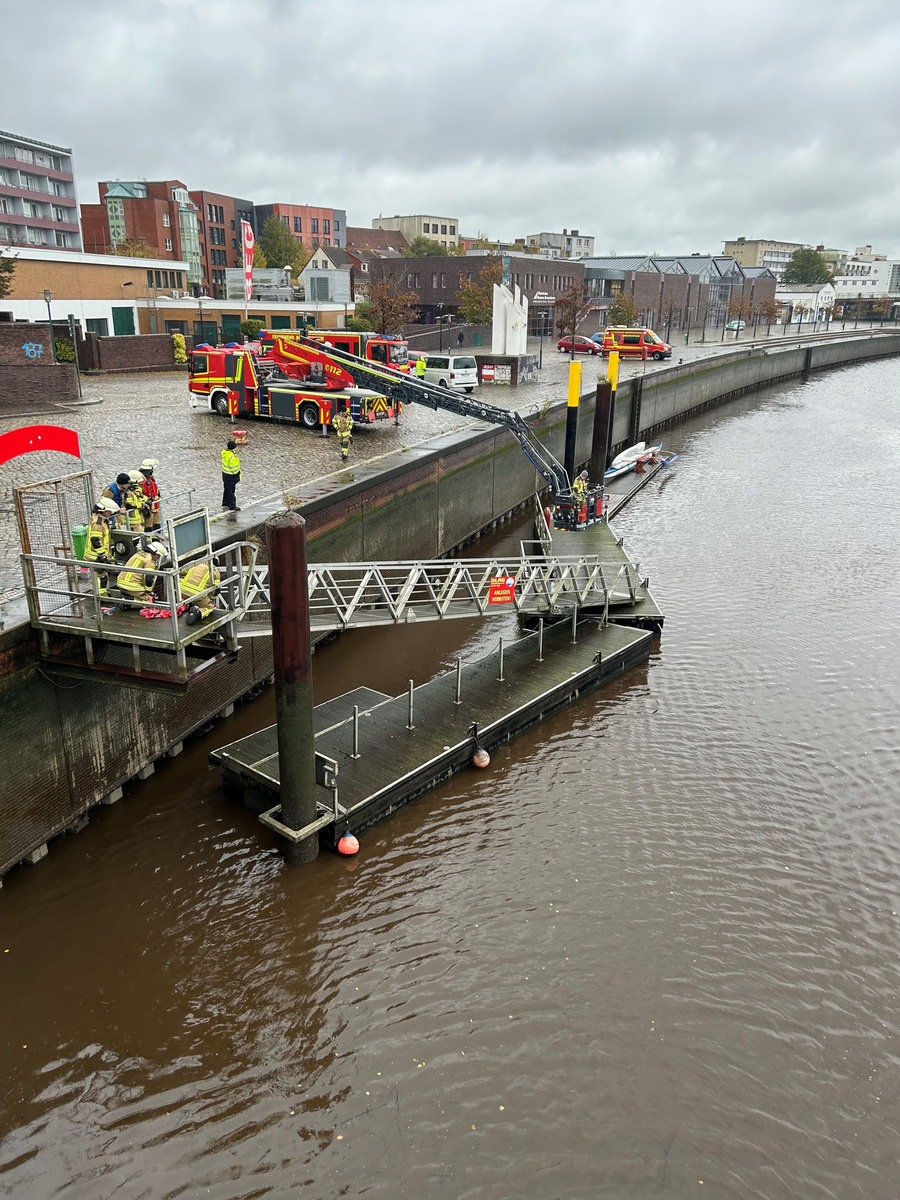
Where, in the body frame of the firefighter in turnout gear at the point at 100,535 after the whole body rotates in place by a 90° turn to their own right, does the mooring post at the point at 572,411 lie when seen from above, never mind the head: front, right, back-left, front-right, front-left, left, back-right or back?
back-left

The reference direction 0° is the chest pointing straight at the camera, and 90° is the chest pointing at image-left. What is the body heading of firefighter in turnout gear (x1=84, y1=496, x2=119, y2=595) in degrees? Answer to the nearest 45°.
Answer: approximately 270°

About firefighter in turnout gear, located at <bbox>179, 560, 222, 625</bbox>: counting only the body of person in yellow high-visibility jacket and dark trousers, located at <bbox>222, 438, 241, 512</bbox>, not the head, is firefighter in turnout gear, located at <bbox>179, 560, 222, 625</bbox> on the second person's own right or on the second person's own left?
on the second person's own right

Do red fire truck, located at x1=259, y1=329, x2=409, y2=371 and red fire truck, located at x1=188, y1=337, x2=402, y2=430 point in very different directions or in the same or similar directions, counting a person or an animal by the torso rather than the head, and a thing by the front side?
very different directions

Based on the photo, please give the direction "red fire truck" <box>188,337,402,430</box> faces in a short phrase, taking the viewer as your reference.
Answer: facing away from the viewer and to the left of the viewer

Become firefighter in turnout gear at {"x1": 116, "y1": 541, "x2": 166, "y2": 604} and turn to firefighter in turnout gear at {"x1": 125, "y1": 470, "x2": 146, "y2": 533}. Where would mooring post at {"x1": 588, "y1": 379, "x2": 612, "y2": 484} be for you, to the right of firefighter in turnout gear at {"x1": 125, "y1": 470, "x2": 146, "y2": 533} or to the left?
right

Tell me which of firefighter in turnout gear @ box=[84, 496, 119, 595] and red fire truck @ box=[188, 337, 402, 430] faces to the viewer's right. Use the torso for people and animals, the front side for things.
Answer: the firefighter in turnout gear
